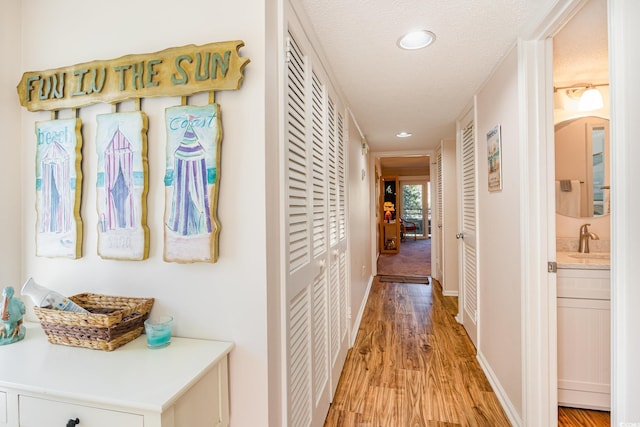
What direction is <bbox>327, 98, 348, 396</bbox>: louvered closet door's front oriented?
to the viewer's right

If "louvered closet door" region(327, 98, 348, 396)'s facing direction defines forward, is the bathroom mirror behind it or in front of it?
in front

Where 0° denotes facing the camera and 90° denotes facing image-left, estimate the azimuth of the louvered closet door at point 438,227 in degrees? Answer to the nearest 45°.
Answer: approximately 90°

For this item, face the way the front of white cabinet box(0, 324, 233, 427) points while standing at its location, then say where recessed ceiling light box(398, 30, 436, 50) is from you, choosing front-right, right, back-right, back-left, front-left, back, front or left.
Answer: back-left

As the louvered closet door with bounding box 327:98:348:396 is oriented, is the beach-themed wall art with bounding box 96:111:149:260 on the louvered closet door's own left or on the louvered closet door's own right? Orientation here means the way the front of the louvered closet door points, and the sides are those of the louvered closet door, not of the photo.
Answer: on the louvered closet door's own right

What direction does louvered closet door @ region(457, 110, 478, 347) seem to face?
to the viewer's left

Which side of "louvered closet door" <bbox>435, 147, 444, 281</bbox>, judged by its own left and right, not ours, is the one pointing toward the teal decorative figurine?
left

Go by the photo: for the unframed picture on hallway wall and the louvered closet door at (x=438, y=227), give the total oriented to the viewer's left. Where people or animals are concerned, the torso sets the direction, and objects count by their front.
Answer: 2

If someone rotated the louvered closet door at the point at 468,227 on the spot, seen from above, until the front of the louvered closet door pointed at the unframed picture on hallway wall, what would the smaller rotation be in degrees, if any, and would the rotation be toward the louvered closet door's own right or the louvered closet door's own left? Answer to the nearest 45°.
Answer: approximately 90° to the louvered closet door's own left
